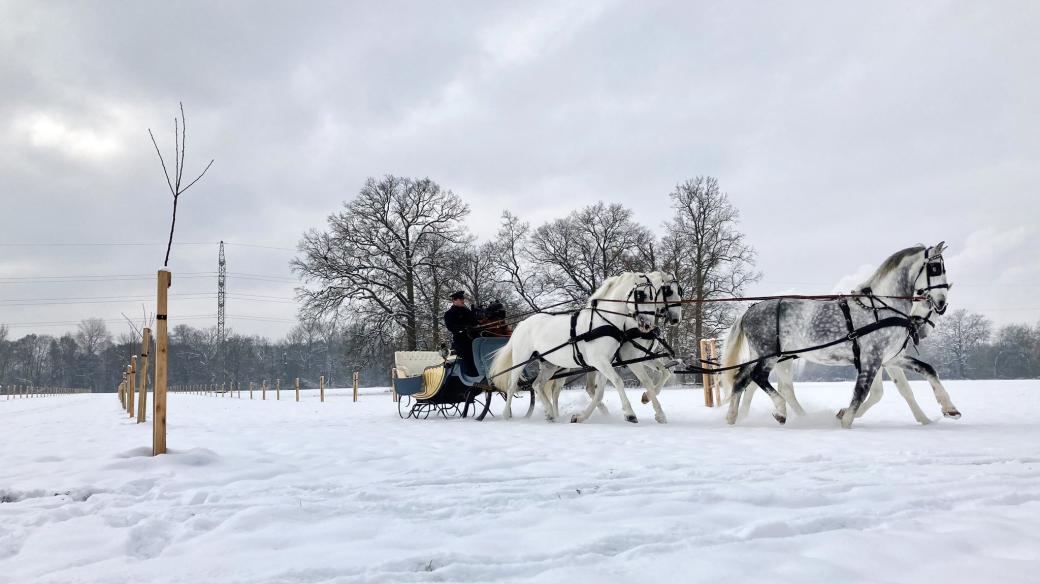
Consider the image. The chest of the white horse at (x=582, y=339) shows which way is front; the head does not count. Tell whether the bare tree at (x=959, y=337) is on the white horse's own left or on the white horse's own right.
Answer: on the white horse's own left

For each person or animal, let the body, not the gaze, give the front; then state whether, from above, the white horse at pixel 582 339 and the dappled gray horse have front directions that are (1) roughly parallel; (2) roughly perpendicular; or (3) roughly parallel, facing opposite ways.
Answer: roughly parallel

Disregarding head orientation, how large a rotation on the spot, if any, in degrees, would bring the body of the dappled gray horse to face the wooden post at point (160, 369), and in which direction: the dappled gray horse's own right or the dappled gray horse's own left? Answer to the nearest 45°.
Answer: approximately 135° to the dappled gray horse's own right

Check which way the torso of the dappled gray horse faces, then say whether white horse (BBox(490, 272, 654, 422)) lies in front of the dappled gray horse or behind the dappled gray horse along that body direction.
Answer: behind

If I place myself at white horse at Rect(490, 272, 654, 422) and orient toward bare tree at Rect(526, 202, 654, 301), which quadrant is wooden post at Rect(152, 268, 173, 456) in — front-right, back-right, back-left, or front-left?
back-left

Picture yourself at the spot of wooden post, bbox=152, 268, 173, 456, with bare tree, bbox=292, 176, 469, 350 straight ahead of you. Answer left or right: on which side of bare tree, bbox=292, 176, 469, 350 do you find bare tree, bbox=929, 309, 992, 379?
right

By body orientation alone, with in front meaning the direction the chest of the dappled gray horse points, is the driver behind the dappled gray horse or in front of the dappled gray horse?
behind

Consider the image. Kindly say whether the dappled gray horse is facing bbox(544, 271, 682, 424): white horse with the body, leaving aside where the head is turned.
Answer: no

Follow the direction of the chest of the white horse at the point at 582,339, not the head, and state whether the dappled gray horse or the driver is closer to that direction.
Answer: the dappled gray horse

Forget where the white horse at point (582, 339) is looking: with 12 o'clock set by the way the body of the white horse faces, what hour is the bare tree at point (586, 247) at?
The bare tree is roughly at 9 o'clock from the white horse.

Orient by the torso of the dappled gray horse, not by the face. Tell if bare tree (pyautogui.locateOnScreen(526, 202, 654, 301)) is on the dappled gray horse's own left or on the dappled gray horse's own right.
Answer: on the dappled gray horse's own left

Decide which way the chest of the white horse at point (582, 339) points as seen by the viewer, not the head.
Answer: to the viewer's right

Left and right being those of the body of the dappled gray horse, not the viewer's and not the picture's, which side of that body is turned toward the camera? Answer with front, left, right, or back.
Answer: right

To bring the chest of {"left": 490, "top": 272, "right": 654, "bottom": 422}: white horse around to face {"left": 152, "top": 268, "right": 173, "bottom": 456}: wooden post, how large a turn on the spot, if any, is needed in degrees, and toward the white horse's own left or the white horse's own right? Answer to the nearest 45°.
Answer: approximately 135° to the white horse's own right

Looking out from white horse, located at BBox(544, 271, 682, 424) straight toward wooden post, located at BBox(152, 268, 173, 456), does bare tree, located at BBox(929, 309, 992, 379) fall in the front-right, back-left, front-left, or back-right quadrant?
back-right

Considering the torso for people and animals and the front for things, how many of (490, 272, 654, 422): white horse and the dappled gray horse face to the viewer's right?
2

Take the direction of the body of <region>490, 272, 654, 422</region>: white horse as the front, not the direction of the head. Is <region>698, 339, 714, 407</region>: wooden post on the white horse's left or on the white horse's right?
on the white horse's left
